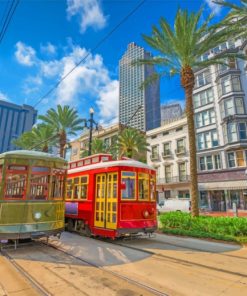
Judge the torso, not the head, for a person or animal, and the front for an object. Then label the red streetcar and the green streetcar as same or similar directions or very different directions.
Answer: same or similar directions

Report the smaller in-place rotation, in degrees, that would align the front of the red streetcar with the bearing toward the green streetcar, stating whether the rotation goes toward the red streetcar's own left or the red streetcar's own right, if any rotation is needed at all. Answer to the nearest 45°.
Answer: approximately 90° to the red streetcar's own right

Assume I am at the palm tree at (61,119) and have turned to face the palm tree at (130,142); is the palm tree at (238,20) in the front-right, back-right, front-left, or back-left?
front-right

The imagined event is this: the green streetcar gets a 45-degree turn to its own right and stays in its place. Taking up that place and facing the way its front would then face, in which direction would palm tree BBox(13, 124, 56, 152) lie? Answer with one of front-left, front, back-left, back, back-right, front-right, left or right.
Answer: back

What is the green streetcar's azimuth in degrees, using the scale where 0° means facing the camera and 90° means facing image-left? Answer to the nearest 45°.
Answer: approximately 315°

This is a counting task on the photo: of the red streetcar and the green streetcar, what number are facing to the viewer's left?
0

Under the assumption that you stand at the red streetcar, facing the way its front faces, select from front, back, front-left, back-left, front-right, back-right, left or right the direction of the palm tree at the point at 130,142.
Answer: back-left

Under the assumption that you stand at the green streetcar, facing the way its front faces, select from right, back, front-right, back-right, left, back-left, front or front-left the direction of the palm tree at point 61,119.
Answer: back-left

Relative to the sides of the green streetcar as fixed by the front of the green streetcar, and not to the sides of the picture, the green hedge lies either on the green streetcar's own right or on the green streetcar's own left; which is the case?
on the green streetcar's own left
